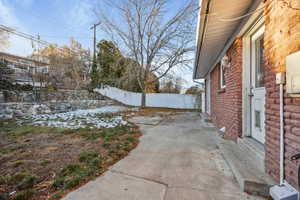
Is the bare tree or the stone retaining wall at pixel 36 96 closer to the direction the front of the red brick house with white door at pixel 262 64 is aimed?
the stone retaining wall

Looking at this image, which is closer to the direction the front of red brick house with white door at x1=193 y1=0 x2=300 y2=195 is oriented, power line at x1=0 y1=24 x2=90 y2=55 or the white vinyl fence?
the power line

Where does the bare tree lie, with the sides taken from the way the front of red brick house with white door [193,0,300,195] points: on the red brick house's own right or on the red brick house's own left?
on the red brick house's own right

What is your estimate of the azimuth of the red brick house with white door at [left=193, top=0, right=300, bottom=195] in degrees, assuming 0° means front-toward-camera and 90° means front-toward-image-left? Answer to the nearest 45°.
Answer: approximately 90°

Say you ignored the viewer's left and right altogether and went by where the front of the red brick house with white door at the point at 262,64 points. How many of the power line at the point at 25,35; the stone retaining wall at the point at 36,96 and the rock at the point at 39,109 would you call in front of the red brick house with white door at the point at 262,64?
3

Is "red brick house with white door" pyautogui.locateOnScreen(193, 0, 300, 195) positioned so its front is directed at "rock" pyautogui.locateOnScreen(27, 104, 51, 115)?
yes

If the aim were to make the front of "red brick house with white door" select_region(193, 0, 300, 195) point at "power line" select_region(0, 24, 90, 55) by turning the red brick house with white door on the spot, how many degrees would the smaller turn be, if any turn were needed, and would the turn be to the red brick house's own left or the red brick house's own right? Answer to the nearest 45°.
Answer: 0° — it already faces it

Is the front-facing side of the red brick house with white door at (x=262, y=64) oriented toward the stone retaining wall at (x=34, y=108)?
yes

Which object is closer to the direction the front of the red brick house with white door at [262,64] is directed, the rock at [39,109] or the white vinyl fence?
the rock

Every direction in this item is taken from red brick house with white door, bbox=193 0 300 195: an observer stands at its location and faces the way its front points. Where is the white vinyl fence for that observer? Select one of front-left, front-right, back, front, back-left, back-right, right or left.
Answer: front-right
